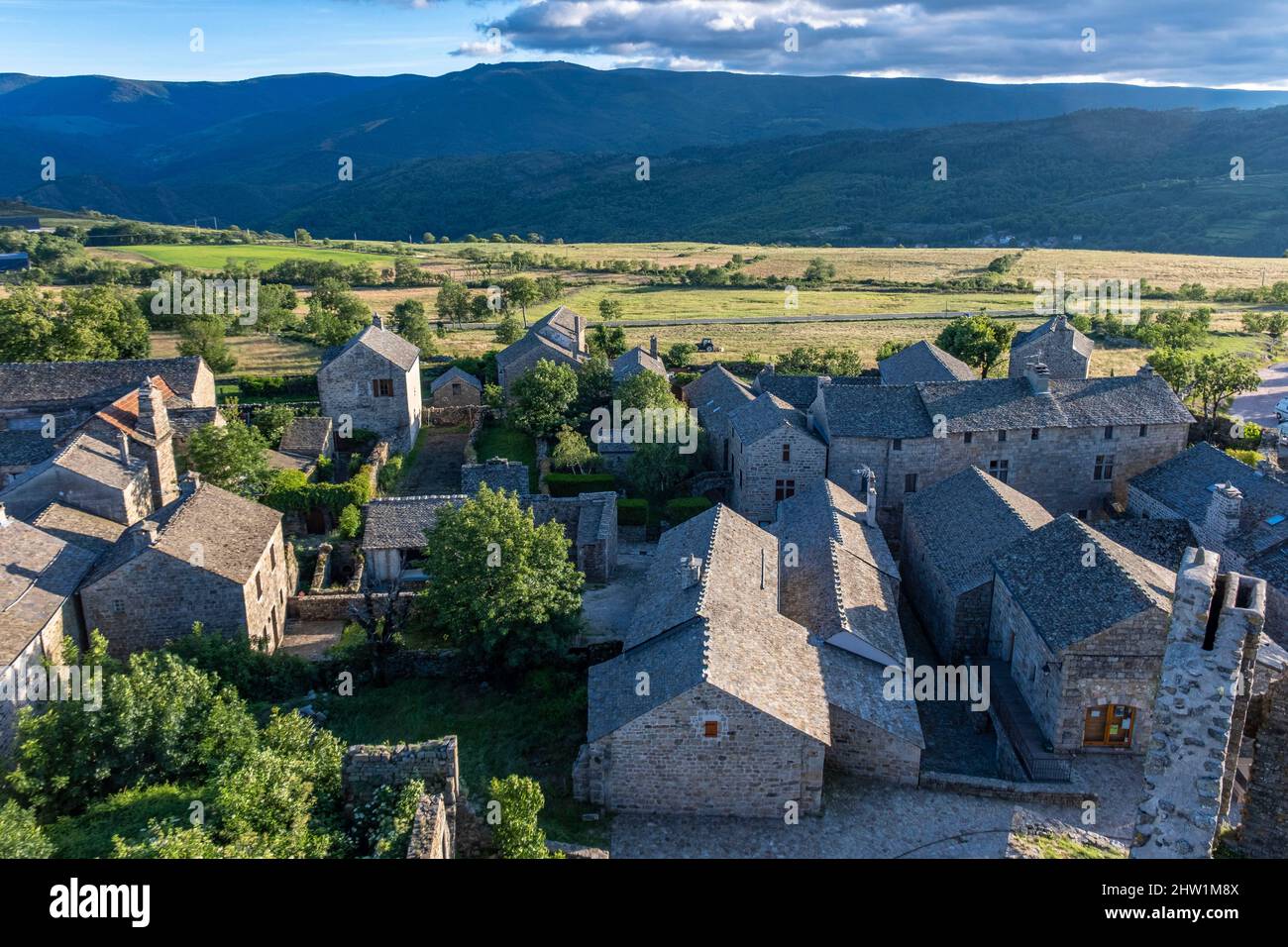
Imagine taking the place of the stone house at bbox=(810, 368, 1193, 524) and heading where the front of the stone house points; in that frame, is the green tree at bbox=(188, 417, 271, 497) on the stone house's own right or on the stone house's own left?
on the stone house's own right

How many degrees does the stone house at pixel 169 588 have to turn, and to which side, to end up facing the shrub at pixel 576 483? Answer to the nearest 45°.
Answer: approximately 45° to its left

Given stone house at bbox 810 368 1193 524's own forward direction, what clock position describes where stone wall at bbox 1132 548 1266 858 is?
The stone wall is roughly at 12 o'clock from the stone house.

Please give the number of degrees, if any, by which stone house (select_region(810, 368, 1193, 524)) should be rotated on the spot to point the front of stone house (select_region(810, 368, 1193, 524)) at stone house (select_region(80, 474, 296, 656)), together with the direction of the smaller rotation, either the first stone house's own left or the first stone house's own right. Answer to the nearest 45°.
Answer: approximately 45° to the first stone house's own right

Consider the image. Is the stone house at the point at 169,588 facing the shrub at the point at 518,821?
no

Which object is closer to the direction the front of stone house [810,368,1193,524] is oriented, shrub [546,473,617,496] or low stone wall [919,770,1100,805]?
the low stone wall

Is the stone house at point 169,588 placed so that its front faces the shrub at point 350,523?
no

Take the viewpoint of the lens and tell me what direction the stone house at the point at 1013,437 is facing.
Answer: facing the viewer
